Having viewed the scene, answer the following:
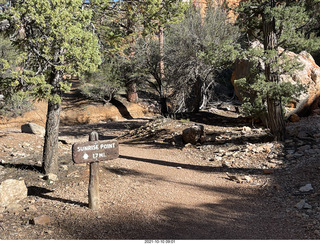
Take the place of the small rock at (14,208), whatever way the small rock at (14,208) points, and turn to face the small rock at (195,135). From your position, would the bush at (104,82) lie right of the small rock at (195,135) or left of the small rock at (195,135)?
left

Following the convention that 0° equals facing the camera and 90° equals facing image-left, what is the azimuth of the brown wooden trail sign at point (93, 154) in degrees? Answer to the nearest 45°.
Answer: approximately 0°

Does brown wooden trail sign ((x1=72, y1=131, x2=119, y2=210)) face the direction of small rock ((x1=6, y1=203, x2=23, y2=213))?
no

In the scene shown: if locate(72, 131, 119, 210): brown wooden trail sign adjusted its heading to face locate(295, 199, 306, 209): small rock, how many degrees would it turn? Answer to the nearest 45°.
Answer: approximately 90° to its left

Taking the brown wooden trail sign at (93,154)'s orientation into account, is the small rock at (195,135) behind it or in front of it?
behind

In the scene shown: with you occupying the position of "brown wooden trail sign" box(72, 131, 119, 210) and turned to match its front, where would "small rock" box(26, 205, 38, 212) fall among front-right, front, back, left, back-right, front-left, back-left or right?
right

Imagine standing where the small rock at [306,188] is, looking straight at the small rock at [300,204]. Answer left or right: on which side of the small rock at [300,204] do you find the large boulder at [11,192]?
right

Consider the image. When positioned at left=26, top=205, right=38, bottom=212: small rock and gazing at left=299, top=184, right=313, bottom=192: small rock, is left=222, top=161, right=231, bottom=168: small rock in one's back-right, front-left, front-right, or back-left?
front-left

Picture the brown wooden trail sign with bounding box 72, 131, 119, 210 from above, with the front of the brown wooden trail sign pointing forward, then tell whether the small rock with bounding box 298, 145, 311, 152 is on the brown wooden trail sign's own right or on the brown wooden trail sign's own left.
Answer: on the brown wooden trail sign's own left

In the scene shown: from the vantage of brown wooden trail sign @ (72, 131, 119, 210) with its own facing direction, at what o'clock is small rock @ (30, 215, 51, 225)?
The small rock is roughly at 2 o'clock from the brown wooden trail sign.

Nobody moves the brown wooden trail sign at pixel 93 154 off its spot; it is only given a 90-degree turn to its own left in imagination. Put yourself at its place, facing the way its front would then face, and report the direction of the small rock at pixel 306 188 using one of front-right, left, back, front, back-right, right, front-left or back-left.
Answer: front

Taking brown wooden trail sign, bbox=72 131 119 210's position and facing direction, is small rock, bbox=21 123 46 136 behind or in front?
behind

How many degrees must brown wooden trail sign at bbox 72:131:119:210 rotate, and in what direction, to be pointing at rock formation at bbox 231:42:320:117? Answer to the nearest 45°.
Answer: approximately 135° to its left

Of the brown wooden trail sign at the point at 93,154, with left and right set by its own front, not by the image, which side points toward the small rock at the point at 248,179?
left

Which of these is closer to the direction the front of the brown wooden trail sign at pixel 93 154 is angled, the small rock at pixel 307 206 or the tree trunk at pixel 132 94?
the small rock

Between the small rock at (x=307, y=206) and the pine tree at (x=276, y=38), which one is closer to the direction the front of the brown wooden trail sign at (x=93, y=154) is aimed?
the small rock

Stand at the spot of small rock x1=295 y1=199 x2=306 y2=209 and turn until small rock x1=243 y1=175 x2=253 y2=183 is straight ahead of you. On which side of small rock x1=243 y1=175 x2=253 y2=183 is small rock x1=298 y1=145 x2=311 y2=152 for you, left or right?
right

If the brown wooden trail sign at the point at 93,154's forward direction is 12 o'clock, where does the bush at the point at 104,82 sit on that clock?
The bush is roughly at 6 o'clock from the brown wooden trail sign.

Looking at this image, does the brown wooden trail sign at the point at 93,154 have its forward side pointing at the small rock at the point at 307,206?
no
